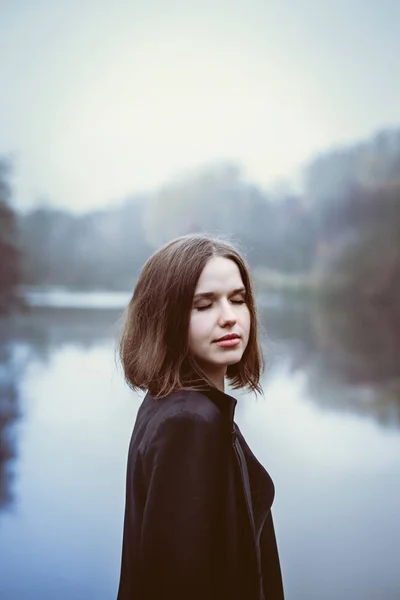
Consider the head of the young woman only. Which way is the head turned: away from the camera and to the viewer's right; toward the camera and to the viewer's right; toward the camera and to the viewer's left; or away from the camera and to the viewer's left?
toward the camera and to the viewer's right

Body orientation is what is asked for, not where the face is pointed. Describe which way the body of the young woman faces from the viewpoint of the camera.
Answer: to the viewer's right
